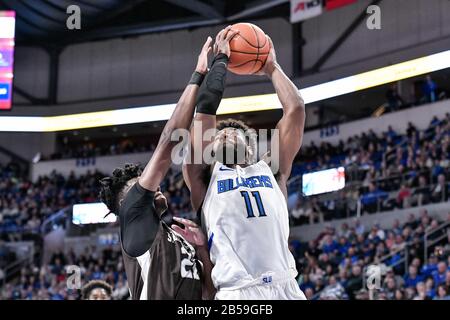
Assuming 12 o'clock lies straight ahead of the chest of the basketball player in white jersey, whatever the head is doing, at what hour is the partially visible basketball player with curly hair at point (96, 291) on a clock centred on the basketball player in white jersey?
The partially visible basketball player with curly hair is roughly at 5 o'clock from the basketball player in white jersey.

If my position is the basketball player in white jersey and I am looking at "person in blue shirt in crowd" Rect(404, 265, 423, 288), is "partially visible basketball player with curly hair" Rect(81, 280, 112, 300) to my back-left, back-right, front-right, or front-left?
front-left

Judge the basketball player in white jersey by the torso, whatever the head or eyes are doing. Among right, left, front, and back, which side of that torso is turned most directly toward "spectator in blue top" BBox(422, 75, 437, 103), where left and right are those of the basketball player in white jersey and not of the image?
back

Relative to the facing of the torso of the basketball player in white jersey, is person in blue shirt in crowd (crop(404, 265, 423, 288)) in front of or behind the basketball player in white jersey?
behind

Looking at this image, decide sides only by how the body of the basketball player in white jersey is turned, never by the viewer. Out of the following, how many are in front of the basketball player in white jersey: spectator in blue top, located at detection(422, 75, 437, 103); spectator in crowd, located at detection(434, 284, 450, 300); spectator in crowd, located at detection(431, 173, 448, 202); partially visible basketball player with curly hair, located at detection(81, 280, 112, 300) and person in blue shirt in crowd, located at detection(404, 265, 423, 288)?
0

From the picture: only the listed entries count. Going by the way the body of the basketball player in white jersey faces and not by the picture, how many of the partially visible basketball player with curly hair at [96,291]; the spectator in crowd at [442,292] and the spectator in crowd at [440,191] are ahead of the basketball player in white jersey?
0

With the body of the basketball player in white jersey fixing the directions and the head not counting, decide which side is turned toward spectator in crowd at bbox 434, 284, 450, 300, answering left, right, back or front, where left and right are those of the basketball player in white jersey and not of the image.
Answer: back

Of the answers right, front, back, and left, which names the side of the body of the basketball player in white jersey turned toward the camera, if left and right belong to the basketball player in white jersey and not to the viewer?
front

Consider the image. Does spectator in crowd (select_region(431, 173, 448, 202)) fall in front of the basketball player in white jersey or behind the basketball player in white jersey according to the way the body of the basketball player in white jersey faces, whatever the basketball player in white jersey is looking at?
behind

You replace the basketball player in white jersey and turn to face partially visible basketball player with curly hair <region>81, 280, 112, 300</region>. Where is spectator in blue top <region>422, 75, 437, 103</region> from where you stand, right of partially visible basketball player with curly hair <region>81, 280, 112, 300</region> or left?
right

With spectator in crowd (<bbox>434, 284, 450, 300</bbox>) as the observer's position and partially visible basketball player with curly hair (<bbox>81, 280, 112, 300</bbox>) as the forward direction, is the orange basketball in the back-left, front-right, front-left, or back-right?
front-left

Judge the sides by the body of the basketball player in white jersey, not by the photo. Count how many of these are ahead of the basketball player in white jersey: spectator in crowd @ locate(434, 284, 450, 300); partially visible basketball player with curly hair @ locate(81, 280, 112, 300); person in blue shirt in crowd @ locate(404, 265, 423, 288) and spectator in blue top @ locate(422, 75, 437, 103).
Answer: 0
